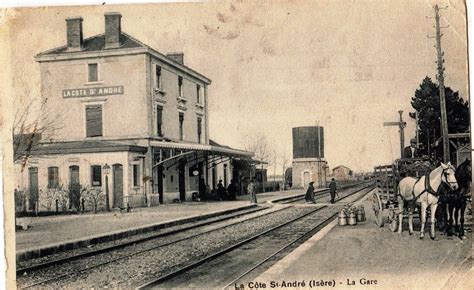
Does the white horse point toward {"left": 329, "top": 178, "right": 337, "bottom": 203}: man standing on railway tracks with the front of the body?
no

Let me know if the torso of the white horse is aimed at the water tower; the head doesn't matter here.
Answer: no

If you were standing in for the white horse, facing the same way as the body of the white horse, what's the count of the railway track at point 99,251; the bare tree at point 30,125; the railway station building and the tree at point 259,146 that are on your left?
0

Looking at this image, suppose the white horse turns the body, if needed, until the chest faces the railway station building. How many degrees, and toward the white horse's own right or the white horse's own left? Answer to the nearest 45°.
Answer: approximately 135° to the white horse's own right

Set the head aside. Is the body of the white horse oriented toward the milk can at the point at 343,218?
no

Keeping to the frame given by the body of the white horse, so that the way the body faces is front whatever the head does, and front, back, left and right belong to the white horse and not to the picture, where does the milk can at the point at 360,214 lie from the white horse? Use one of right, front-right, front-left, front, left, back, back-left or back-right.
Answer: back

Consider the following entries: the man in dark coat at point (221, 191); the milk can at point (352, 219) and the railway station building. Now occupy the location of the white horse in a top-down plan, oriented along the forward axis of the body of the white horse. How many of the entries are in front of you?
0

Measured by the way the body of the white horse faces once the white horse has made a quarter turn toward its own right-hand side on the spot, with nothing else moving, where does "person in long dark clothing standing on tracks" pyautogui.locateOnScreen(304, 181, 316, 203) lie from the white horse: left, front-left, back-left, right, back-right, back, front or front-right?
right

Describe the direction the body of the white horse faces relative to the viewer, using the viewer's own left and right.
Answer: facing the viewer and to the right of the viewer

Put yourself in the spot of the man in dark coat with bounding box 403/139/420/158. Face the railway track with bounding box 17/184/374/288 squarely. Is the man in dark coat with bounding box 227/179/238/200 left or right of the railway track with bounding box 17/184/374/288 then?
right

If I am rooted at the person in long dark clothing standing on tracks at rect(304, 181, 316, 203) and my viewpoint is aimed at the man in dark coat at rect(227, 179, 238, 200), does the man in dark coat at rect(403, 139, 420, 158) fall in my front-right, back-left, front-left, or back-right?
back-left

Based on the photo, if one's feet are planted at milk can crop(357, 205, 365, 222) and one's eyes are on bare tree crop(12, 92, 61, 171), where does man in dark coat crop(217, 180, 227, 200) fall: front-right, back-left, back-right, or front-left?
front-right
